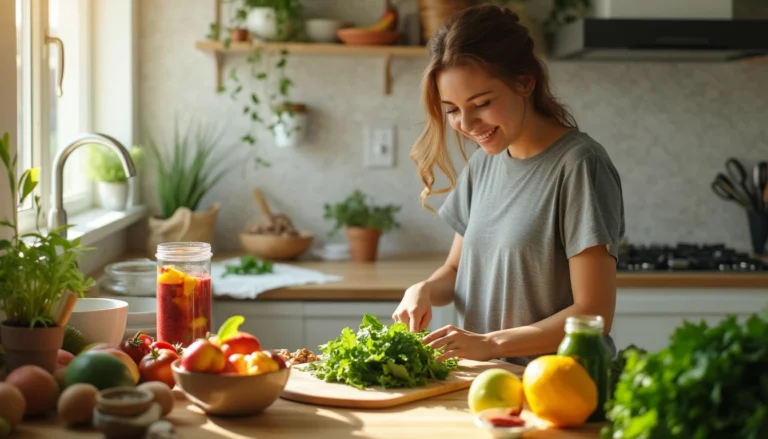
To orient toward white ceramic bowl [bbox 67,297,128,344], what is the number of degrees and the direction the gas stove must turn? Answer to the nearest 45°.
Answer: approximately 45° to its right

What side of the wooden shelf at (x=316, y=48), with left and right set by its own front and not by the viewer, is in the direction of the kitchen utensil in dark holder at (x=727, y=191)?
left

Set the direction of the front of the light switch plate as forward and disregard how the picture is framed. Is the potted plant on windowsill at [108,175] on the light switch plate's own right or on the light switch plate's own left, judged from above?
on the light switch plate's own right

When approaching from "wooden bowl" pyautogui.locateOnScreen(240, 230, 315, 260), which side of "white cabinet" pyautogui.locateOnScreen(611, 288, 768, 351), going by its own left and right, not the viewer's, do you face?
right

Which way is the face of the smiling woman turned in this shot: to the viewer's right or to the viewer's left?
to the viewer's left

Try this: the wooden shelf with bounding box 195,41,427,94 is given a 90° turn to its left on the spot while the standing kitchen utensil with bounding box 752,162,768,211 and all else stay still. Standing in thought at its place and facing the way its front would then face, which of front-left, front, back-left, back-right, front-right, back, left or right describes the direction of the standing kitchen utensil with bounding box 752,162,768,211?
front

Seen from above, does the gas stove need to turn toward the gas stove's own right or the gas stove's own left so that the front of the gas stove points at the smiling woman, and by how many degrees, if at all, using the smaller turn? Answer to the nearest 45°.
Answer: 0° — it already faces them

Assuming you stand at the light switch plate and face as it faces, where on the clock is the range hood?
The range hood is roughly at 10 o'clock from the light switch plate.

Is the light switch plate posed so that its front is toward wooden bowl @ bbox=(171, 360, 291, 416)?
yes
